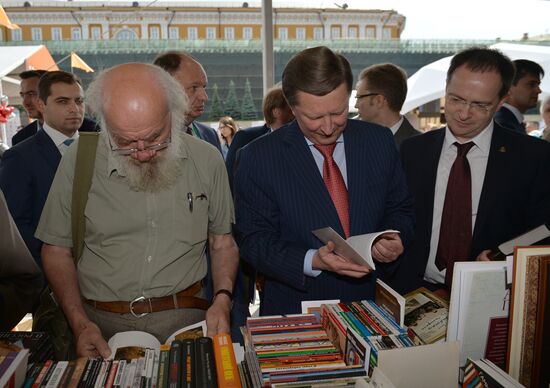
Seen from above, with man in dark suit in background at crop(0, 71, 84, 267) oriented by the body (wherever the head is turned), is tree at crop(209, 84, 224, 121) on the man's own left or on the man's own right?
on the man's own left

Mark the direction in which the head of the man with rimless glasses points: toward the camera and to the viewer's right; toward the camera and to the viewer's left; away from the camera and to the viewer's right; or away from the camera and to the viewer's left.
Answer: toward the camera and to the viewer's left

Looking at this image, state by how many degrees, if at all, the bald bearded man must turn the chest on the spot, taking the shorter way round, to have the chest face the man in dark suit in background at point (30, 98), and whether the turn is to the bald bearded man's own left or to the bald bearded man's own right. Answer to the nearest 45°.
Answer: approximately 180°

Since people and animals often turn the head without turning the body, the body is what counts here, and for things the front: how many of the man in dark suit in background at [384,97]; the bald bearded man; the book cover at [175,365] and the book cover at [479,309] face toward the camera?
3

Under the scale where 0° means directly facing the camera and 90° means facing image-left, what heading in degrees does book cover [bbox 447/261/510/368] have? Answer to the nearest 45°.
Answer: approximately 0°
